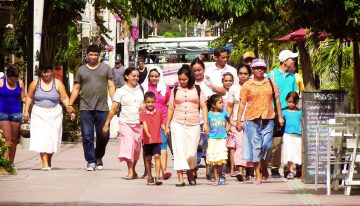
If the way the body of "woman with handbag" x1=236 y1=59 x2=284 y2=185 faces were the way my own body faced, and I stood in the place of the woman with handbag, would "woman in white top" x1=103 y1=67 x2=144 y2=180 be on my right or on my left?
on my right

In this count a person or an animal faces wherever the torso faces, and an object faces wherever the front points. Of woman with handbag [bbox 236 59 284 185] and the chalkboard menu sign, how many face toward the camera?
2

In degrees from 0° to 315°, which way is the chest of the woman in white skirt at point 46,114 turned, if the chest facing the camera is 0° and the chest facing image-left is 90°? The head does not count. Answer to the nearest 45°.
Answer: approximately 0°

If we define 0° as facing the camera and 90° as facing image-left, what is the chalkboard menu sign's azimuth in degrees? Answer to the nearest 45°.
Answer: approximately 0°

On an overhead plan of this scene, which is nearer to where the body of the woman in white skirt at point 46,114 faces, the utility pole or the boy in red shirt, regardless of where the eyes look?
the boy in red shirt
